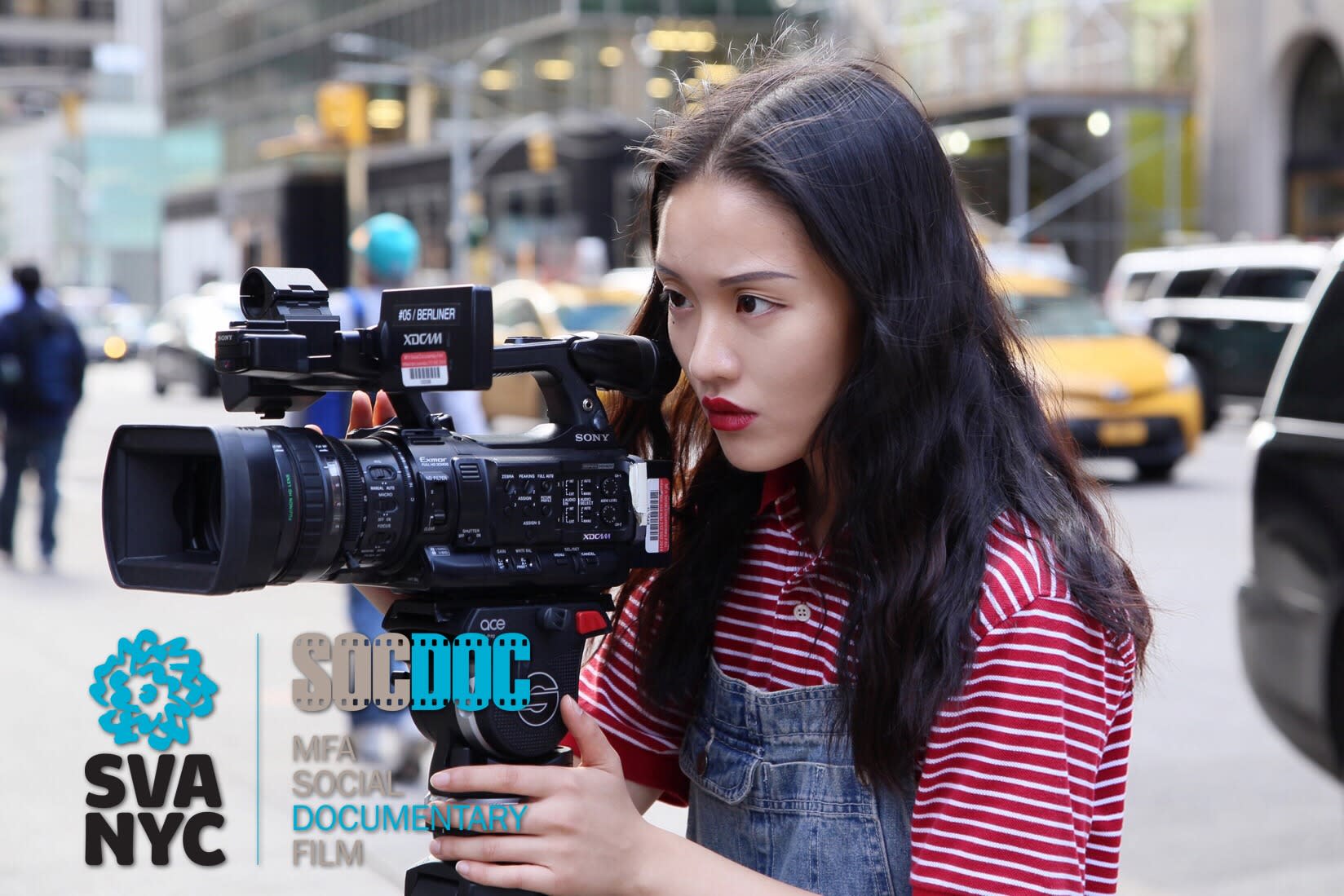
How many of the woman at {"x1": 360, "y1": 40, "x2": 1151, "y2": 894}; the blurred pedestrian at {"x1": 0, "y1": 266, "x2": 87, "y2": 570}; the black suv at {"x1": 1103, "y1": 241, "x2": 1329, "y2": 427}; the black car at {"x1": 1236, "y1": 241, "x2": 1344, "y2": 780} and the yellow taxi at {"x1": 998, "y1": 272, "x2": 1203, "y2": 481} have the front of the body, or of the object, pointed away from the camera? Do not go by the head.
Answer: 1

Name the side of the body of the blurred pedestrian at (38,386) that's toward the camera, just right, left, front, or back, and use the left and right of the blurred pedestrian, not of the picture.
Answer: back

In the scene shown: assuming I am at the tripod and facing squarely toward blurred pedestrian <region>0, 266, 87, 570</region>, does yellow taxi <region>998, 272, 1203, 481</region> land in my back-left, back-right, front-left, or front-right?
front-right

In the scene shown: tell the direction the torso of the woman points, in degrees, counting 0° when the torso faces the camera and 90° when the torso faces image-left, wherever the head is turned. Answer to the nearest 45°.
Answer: approximately 45°

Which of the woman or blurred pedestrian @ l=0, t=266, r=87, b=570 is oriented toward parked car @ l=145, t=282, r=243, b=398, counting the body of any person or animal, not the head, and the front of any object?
the blurred pedestrian

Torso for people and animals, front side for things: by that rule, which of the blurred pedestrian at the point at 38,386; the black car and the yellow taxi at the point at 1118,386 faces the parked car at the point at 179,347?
the blurred pedestrian

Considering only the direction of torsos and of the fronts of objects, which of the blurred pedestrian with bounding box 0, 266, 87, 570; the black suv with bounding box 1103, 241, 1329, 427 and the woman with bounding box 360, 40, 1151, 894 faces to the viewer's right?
the black suv

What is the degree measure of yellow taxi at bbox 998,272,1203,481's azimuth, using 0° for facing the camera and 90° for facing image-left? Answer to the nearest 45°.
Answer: approximately 315°

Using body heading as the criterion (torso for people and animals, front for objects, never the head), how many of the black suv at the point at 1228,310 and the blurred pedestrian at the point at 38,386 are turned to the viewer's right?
1

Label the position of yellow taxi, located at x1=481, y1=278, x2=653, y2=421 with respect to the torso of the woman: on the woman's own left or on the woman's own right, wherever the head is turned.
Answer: on the woman's own right

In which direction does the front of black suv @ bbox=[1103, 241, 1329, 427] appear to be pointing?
to the viewer's right

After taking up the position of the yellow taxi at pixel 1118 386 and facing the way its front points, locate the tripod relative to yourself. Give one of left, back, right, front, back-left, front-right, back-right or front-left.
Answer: front-right

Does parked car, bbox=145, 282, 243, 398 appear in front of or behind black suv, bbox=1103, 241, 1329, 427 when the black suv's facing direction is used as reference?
behind

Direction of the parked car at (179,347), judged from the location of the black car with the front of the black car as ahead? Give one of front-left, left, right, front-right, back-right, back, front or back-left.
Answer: back

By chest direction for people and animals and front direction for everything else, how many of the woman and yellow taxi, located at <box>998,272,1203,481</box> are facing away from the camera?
0

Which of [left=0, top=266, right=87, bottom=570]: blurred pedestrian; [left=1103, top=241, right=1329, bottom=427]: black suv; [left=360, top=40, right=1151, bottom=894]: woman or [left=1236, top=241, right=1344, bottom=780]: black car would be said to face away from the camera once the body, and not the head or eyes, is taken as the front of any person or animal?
the blurred pedestrian
